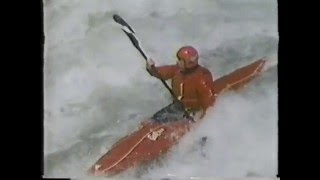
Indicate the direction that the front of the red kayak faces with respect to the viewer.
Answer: facing the viewer and to the left of the viewer
